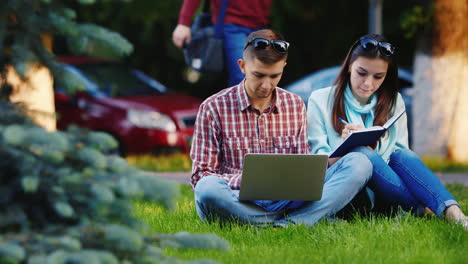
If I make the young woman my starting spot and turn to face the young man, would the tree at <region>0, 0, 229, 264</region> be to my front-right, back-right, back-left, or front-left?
front-left

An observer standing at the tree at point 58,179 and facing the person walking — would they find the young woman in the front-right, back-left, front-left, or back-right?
front-right

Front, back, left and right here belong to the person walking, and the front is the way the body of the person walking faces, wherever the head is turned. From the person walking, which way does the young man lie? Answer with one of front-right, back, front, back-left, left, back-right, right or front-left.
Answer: front

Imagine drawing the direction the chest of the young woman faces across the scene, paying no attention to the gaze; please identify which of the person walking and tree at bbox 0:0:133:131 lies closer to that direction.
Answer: the tree

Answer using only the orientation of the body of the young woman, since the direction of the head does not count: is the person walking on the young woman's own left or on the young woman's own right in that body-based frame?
on the young woman's own right

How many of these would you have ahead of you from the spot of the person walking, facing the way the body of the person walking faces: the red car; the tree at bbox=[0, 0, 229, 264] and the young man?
2

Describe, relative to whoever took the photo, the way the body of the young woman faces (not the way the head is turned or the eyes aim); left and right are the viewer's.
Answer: facing the viewer

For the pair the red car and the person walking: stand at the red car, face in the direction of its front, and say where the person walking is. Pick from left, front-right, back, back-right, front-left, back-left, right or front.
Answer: front-right

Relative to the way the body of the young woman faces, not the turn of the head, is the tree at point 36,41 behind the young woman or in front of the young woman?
in front

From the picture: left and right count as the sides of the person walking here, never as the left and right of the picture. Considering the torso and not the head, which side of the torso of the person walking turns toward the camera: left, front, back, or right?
front

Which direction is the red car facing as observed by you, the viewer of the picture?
facing the viewer and to the right of the viewer

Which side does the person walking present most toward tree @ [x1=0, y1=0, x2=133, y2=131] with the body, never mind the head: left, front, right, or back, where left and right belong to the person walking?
front

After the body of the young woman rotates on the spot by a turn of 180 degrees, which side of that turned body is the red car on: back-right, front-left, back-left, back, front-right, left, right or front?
front-left
